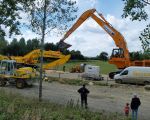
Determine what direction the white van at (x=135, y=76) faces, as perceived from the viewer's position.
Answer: facing to the left of the viewer
